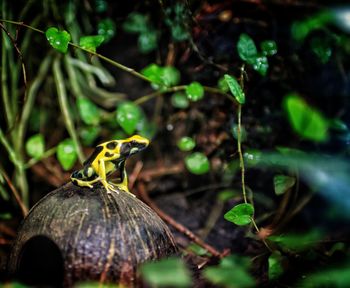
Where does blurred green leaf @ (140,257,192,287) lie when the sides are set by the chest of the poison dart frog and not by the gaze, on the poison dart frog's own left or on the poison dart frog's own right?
on the poison dart frog's own right

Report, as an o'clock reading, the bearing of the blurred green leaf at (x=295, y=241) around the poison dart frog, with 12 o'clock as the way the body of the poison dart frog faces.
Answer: The blurred green leaf is roughly at 1 o'clock from the poison dart frog.

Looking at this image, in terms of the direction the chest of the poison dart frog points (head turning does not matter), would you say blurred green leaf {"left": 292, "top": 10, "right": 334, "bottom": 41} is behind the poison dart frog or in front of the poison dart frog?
in front

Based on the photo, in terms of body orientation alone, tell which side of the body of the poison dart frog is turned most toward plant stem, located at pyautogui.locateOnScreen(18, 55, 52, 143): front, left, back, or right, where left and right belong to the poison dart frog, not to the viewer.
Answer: back

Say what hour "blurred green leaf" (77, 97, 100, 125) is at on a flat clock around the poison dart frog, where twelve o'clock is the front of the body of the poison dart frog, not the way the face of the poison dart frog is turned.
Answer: The blurred green leaf is roughly at 9 o'clock from the poison dart frog.

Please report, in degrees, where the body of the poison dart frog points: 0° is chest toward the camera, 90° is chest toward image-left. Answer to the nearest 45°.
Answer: approximately 270°
